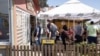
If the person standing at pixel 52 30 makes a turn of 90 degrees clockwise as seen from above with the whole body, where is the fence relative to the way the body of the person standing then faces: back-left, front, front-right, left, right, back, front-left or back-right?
back-right

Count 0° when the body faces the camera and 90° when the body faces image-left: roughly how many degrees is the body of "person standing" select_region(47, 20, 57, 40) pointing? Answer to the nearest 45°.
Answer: approximately 135°
